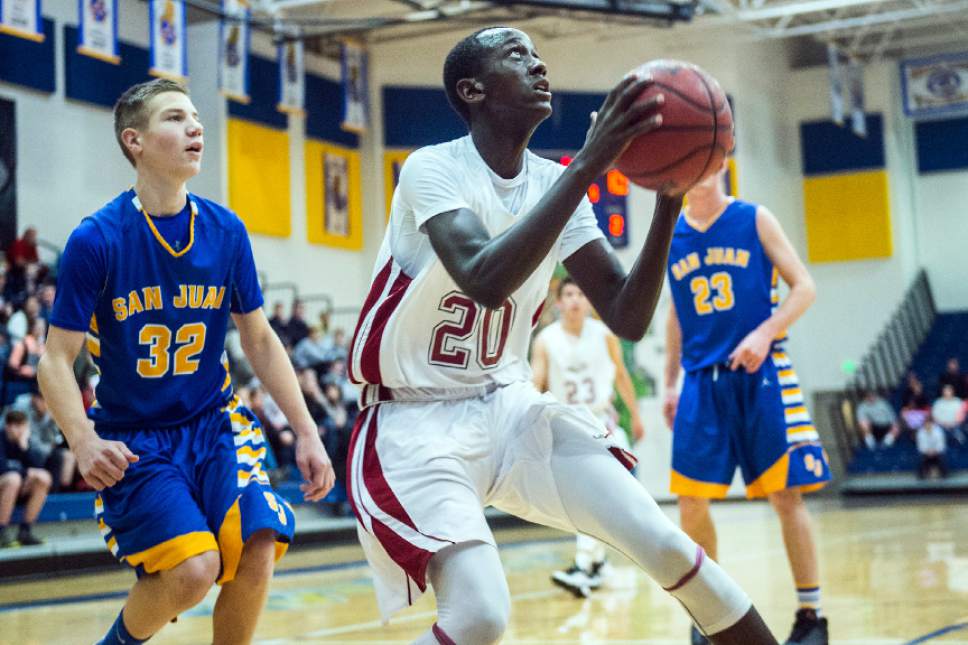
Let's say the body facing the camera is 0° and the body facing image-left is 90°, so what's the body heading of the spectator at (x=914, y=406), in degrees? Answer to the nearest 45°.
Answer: approximately 0°

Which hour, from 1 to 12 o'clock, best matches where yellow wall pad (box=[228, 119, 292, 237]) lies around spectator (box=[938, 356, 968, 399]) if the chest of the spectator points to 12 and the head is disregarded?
The yellow wall pad is roughly at 2 o'clock from the spectator.

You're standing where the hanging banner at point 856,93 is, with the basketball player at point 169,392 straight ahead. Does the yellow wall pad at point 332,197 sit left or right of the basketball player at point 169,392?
right

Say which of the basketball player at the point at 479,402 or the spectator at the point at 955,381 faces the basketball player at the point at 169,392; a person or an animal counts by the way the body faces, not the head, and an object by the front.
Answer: the spectator

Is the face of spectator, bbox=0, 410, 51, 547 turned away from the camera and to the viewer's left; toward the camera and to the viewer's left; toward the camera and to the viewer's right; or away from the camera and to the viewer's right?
toward the camera and to the viewer's right

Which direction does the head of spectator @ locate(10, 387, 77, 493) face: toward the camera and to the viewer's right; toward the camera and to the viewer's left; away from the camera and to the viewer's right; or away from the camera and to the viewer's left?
toward the camera and to the viewer's right

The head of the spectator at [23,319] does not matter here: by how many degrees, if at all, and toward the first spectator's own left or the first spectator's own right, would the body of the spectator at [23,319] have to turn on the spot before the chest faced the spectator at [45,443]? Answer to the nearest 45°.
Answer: approximately 45° to the first spectator's own right

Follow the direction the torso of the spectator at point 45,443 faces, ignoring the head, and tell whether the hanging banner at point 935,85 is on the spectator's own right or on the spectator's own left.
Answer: on the spectator's own left

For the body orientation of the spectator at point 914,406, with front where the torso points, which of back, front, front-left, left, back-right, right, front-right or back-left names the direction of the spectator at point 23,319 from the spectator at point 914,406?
front-right
